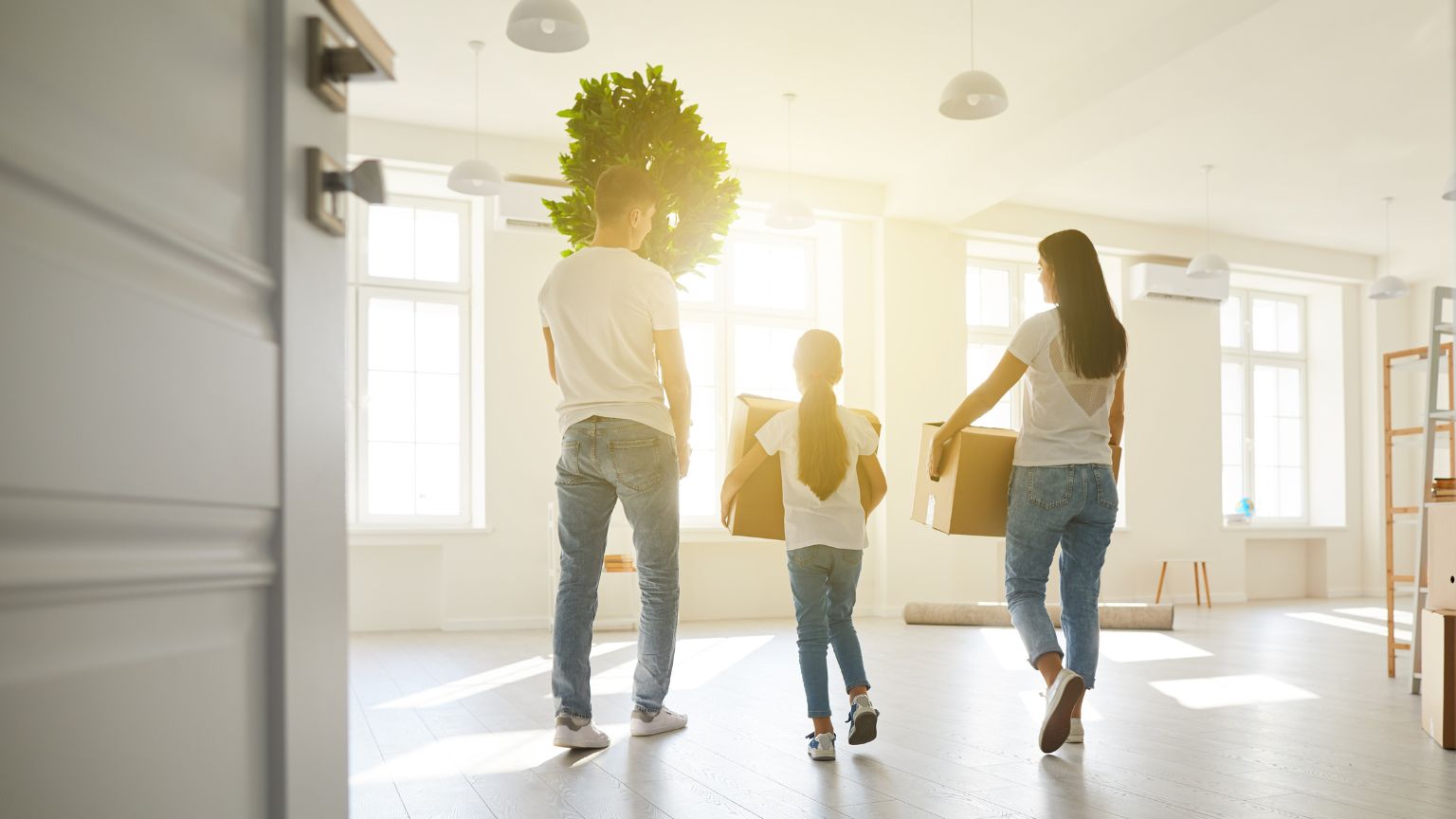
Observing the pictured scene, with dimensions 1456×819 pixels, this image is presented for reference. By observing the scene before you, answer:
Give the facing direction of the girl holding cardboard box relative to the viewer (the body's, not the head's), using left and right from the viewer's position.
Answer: facing away from the viewer

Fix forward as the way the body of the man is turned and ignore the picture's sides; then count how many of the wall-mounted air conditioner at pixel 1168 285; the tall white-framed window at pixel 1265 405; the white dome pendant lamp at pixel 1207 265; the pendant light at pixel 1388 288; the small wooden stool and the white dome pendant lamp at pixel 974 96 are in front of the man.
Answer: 6

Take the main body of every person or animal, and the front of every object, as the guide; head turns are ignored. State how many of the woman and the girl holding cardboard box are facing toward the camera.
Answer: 0

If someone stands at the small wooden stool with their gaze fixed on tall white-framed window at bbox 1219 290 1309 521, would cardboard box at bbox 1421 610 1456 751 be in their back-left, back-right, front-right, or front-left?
back-right

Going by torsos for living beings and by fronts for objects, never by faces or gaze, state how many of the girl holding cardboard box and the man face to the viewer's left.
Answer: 0

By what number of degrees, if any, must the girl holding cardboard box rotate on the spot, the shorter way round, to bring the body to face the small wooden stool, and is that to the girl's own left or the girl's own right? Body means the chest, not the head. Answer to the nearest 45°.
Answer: approximately 45° to the girl's own right

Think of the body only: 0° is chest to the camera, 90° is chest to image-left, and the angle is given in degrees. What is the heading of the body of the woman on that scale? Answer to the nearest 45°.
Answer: approximately 135°

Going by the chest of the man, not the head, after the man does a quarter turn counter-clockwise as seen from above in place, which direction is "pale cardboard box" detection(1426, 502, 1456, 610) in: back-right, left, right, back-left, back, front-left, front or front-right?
back-right

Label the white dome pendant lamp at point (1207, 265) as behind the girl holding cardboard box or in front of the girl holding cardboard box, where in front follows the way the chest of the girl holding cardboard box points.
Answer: in front

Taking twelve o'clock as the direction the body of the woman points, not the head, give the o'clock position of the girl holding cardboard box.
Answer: The girl holding cardboard box is roughly at 10 o'clock from the woman.

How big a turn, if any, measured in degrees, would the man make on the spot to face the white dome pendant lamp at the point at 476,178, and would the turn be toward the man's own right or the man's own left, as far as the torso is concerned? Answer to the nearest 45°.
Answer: approximately 45° to the man's own left

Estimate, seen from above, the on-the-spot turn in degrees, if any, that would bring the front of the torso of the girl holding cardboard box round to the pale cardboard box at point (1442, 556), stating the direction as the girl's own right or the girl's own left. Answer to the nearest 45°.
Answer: approximately 90° to the girl's own right

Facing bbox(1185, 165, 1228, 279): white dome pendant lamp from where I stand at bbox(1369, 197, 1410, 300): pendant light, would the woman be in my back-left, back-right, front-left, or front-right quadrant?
front-left

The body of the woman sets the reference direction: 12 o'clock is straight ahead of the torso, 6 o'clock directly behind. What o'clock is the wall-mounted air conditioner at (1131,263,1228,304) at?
The wall-mounted air conditioner is roughly at 2 o'clock from the woman.

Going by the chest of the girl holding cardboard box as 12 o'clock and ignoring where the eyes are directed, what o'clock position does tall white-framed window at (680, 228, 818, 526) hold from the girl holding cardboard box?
The tall white-framed window is roughly at 12 o'clock from the girl holding cardboard box.

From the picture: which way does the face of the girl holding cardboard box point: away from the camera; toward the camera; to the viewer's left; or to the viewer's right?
away from the camera
